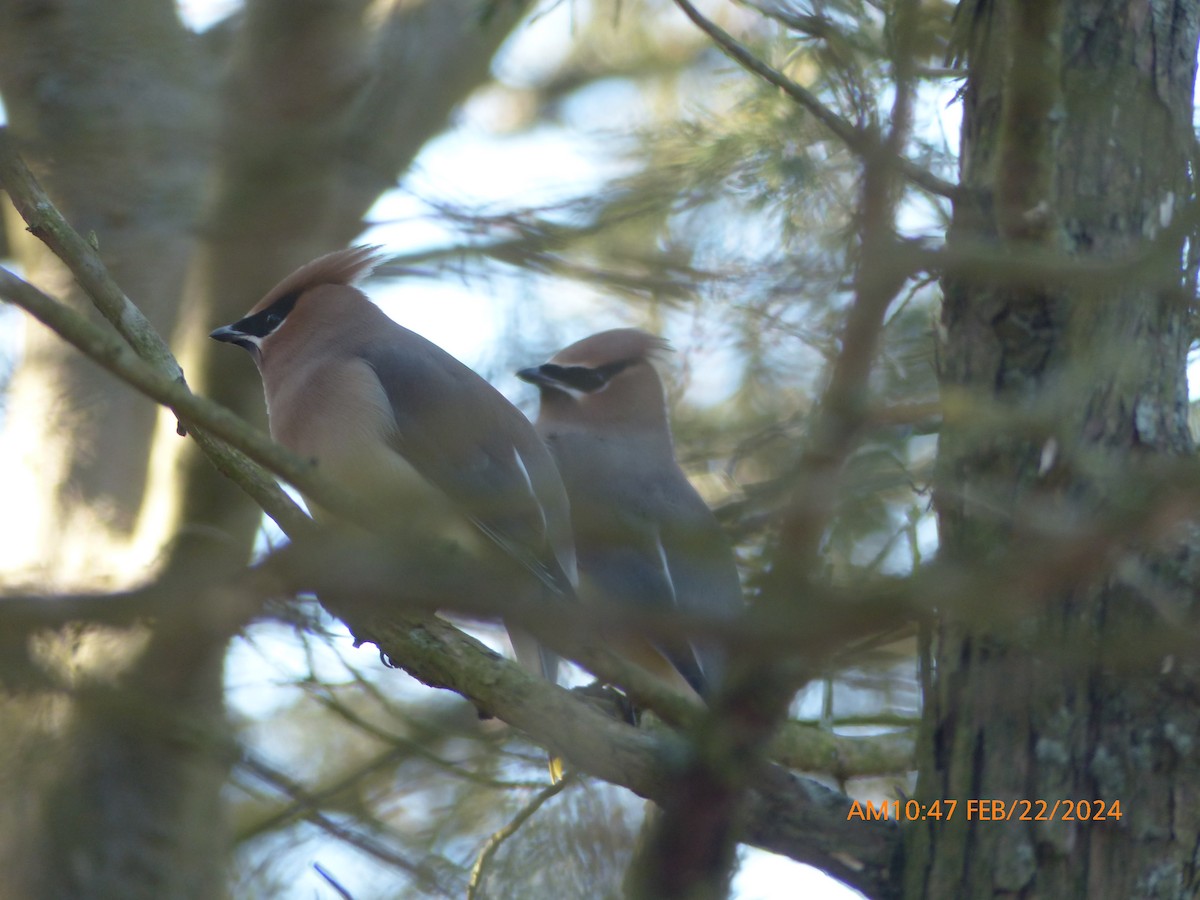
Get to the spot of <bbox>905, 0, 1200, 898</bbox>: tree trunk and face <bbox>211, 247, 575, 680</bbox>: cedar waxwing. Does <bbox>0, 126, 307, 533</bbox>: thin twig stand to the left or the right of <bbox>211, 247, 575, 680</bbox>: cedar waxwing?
left

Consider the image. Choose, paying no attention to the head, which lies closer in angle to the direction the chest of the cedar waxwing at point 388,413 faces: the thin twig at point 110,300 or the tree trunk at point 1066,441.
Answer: the thin twig

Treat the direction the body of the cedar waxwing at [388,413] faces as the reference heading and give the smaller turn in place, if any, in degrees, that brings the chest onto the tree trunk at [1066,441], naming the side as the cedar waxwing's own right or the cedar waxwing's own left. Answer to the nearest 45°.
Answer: approximately 135° to the cedar waxwing's own left

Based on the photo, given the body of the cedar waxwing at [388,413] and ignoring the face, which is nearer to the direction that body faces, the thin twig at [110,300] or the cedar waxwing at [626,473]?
the thin twig

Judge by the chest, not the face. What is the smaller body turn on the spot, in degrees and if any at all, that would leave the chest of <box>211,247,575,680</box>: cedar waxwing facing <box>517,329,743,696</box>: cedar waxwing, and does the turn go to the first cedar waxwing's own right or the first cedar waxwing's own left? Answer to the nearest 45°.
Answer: approximately 135° to the first cedar waxwing's own right

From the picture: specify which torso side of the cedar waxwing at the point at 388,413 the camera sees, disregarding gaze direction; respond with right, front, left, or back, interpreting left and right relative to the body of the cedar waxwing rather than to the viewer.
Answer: left
